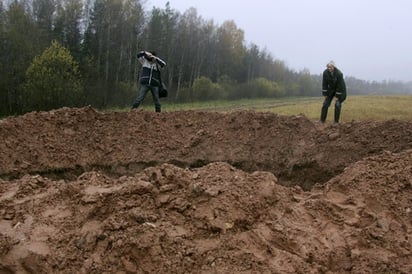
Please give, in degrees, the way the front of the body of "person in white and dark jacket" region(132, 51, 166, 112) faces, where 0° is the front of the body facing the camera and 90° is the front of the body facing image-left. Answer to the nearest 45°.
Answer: approximately 0°

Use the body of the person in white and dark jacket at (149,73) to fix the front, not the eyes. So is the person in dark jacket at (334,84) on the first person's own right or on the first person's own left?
on the first person's own left
